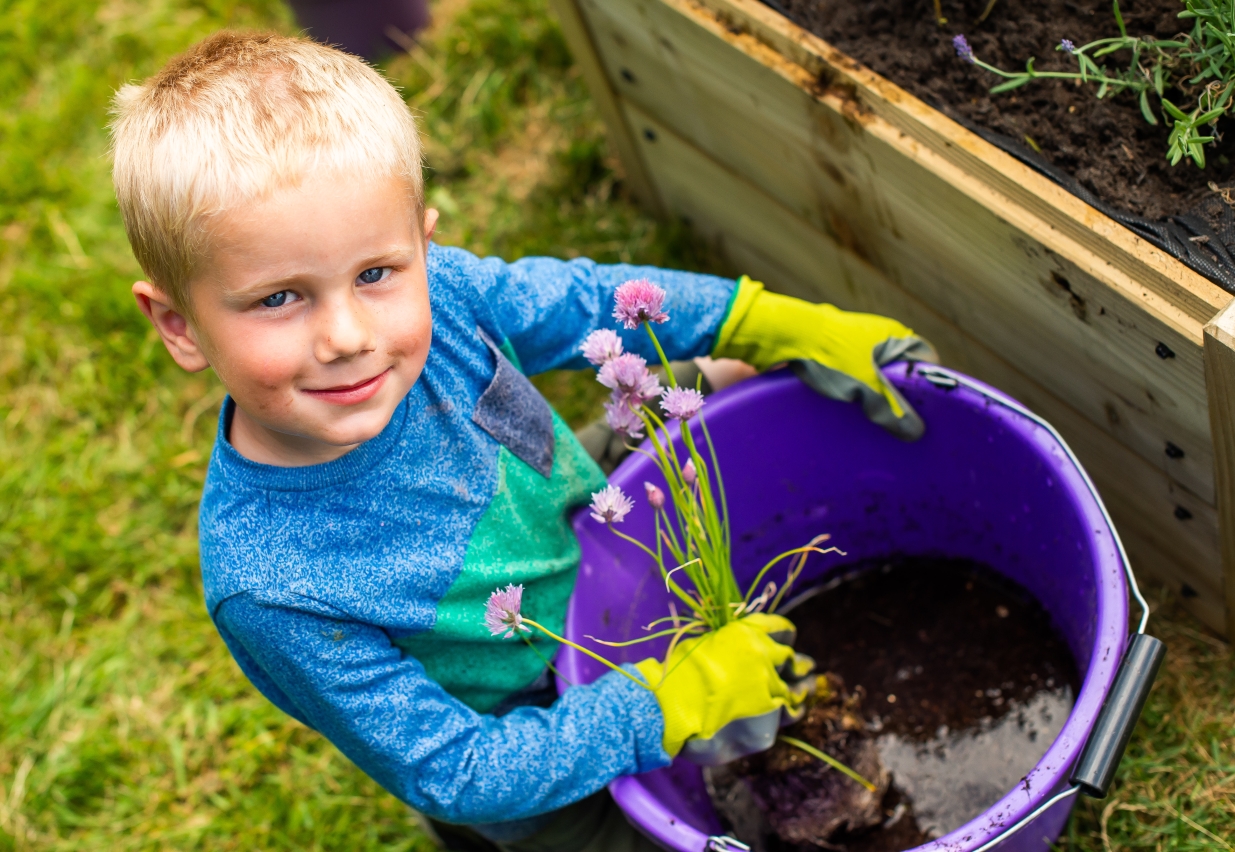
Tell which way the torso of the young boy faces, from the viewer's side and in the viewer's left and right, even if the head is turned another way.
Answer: facing the viewer and to the right of the viewer
